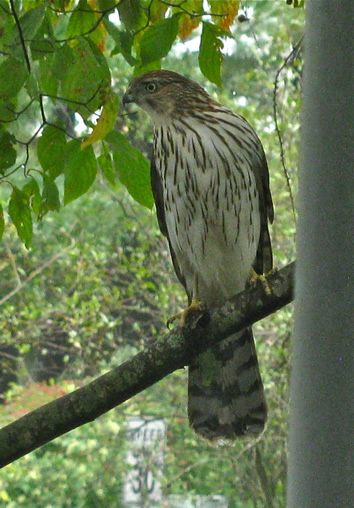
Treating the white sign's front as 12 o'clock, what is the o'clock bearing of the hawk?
The hawk is roughly at 12 o'clock from the white sign.

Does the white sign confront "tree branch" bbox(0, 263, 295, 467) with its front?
yes

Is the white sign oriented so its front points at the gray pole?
yes

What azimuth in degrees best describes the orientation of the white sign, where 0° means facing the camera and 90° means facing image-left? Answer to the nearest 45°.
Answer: approximately 0°
